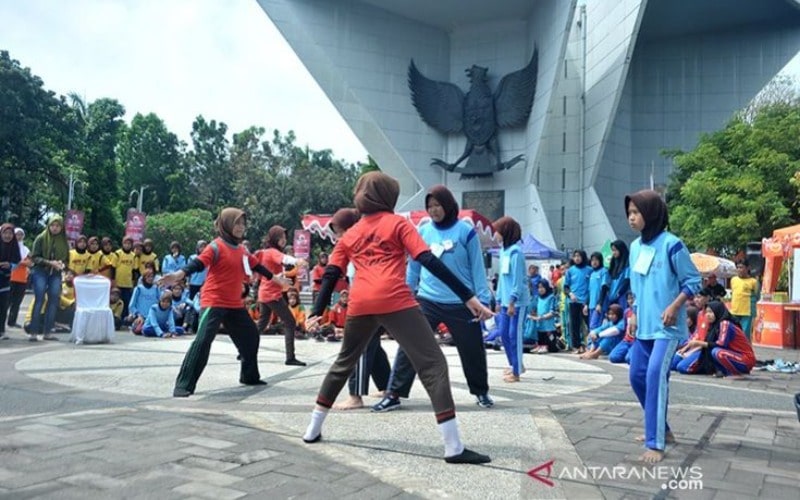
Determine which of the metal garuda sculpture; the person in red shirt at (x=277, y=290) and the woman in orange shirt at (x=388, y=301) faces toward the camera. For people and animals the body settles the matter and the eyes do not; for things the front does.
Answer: the metal garuda sculpture

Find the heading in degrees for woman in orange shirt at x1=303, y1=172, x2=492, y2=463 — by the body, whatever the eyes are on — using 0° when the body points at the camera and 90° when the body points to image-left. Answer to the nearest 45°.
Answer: approximately 180°

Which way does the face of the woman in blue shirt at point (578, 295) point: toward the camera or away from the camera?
toward the camera

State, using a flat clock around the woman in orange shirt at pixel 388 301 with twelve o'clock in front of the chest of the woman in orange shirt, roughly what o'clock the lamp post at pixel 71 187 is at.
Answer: The lamp post is roughly at 11 o'clock from the woman in orange shirt.

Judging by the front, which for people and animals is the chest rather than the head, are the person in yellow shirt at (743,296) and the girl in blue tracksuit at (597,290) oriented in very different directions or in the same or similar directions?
same or similar directions

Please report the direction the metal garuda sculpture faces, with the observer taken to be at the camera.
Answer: facing the viewer

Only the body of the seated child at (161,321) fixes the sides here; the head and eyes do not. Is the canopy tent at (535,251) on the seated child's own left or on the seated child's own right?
on the seated child's own left

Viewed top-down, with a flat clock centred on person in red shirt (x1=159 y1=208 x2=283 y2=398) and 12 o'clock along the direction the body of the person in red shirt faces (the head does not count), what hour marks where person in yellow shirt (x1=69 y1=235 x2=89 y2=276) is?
The person in yellow shirt is roughly at 7 o'clock from the person in red shirt.

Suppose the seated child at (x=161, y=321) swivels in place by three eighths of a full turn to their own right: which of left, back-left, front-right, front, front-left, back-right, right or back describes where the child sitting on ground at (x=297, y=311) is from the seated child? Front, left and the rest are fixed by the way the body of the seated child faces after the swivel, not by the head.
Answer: back-right

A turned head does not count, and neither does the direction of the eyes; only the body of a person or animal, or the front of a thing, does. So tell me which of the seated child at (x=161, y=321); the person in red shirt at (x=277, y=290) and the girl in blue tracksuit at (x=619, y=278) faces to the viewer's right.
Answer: the person in red shirt

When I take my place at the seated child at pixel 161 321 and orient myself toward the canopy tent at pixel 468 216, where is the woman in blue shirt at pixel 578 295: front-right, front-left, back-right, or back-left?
front-right

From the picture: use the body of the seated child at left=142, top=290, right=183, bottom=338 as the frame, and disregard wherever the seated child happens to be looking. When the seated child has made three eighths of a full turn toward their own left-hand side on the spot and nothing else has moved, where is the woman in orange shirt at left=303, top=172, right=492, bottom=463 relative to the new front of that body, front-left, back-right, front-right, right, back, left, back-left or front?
back-right

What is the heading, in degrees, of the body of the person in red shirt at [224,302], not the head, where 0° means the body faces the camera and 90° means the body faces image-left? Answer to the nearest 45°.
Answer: approximately 315°

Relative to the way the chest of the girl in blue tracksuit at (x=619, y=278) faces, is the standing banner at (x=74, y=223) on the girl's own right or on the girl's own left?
on the girl's own right

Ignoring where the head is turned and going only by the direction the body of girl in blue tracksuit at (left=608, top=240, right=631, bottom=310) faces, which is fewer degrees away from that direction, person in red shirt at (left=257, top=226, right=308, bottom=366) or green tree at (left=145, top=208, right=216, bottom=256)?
the person in red shirt

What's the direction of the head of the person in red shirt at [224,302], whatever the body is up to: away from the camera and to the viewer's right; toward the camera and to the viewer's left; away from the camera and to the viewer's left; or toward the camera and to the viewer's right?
toward the camera and to the viewer's right

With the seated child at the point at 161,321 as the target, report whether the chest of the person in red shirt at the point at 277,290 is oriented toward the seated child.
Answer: no
